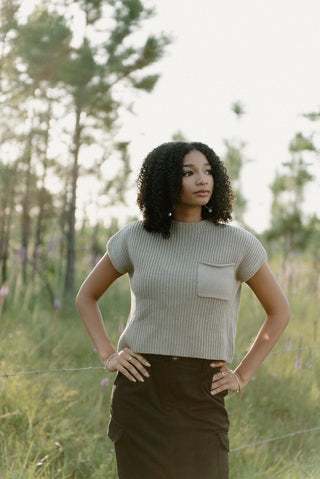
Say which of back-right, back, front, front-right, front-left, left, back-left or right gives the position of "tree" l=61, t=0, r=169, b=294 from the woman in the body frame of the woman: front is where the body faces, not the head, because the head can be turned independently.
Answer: back

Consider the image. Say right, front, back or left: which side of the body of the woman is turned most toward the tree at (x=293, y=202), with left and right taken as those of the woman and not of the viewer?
back

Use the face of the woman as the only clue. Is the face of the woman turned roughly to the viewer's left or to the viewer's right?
to the viewer's right

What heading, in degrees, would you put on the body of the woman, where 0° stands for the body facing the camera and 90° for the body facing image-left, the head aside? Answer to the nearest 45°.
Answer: approximately 0°
